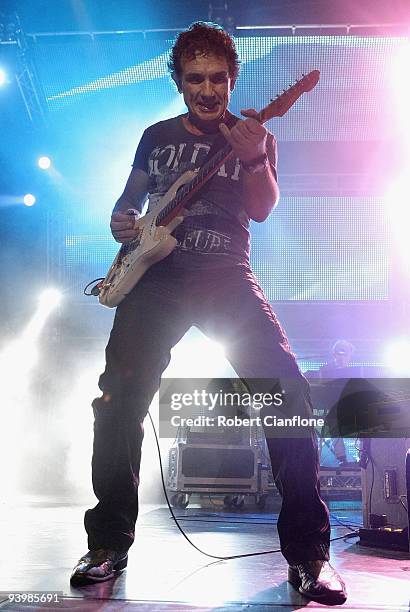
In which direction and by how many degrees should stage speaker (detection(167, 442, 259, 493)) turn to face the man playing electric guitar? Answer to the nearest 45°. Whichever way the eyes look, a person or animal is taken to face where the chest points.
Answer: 0° — it already faces them

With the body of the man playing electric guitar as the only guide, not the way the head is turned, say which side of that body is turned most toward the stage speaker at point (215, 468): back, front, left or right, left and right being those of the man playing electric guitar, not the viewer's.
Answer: back

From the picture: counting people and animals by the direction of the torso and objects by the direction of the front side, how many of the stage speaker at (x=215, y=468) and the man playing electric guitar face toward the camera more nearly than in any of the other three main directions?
2

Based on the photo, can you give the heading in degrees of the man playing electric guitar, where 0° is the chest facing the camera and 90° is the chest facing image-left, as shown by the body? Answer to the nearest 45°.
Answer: approximately 0°

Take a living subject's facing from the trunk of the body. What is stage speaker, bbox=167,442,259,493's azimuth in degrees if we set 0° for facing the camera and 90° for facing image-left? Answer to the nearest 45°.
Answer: approximately 0°

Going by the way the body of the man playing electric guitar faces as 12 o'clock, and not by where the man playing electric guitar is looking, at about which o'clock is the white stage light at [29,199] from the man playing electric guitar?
The white stage light is roughly at 5 o'clock from the man playing electric guitar.

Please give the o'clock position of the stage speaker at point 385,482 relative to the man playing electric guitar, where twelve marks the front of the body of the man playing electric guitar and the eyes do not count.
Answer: The stage speaker is roughly at 7 o'clock from the man playing electric guitar.

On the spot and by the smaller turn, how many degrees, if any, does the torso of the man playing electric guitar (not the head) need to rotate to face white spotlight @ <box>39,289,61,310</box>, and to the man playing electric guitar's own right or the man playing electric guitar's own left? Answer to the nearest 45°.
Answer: approximately 180°
